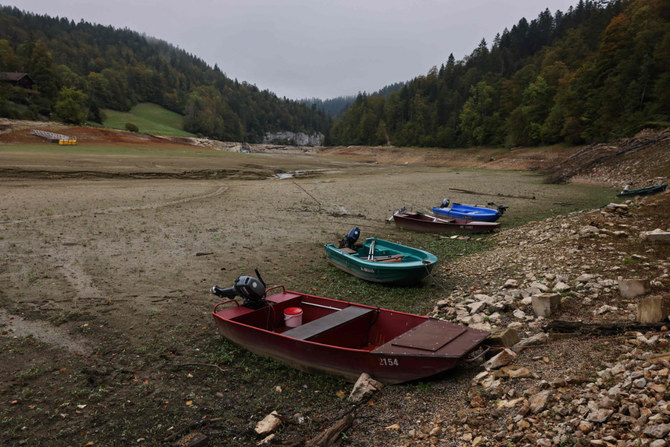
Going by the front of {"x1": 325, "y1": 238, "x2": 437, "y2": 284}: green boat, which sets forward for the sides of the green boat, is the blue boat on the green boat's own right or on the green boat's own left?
on the green boat's own left

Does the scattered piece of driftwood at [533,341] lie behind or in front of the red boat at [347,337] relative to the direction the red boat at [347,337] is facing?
in front

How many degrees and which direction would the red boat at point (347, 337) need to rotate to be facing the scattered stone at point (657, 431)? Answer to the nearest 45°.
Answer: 0° — it already faces it

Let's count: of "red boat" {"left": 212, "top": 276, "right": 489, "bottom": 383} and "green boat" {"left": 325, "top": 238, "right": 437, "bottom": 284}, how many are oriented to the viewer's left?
0

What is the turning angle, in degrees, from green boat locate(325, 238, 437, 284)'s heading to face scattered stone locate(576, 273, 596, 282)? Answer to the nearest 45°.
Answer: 0° — it already faces it

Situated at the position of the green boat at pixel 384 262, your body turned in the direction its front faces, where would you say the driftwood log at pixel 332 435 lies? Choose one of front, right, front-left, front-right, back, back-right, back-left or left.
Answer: front-right

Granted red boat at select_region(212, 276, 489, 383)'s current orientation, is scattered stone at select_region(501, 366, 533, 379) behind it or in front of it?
in front

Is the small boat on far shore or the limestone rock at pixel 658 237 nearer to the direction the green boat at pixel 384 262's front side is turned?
the limestone rock

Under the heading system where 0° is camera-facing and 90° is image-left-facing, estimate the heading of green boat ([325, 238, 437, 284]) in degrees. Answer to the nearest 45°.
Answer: approximately 315°
